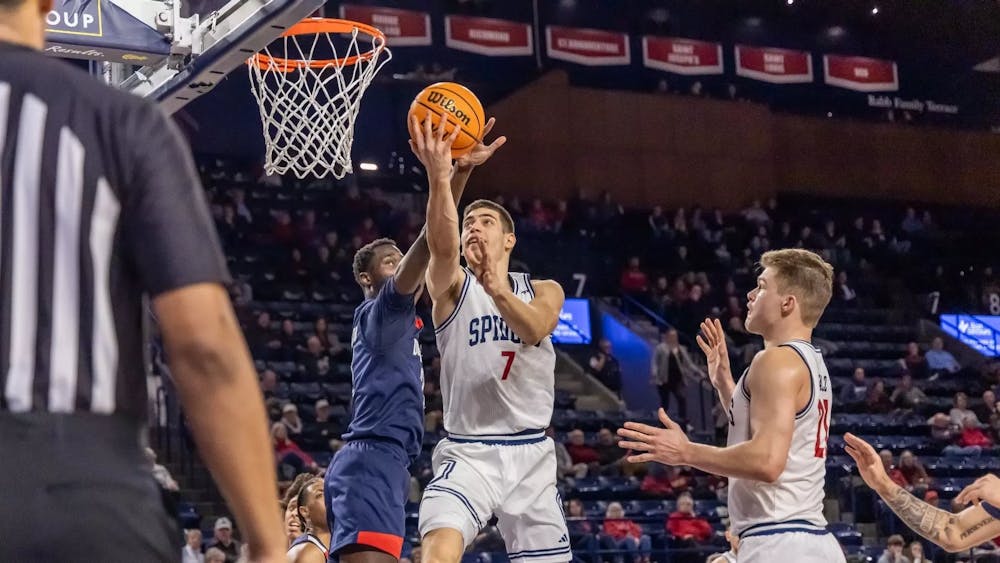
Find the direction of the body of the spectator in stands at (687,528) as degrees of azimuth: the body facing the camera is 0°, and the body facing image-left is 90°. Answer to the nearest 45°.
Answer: approximately 0°

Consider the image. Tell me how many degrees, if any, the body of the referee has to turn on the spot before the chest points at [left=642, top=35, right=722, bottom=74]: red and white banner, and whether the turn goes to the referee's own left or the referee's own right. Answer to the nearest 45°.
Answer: approximately 45° to the referee's own right

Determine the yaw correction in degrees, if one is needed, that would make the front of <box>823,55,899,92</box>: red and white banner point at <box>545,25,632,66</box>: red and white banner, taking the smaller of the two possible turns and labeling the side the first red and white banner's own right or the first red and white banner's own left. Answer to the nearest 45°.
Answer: approximately 45° to the first red and white banner's own right

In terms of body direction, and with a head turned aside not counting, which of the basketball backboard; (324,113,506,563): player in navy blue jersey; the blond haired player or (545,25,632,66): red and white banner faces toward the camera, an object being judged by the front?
the red and white banner
